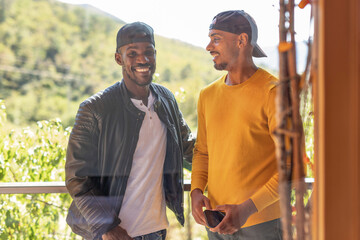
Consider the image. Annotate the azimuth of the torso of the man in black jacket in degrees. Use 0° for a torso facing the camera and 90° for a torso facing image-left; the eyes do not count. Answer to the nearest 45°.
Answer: approximately 315°

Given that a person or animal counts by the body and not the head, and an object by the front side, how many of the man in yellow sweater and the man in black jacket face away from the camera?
0

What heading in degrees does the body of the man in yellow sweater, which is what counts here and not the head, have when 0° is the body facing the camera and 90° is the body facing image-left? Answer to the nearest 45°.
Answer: approximately 45°

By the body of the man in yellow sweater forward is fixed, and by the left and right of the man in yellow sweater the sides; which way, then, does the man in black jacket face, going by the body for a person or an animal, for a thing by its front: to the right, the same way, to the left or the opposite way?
to the left

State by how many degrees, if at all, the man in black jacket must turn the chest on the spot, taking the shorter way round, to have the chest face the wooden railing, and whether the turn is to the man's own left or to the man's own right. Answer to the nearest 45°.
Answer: approximately 180°

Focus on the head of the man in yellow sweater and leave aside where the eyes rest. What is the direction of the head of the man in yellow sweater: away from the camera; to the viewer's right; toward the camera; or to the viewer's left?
to the viewer's left
